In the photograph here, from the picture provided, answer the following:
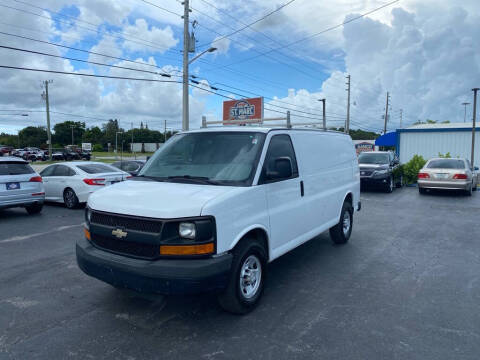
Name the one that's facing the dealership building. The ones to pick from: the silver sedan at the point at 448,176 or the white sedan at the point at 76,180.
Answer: the silver sedan

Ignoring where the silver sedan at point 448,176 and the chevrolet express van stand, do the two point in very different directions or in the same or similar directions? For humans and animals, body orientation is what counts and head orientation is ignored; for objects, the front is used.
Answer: very different directions

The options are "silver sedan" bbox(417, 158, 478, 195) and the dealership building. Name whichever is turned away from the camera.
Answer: the silver sedan

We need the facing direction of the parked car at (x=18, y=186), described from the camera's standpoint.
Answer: facing away from the viewer

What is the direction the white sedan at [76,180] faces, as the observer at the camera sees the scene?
facing away from the viewer and to the left of the viewer

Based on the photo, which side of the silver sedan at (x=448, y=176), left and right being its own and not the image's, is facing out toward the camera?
back

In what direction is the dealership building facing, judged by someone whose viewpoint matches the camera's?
facing to the left of the viewer

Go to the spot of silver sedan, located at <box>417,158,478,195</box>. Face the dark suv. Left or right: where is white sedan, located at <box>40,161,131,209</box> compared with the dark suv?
left

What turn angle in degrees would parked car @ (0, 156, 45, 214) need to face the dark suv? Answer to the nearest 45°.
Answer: approximately 90° to its right

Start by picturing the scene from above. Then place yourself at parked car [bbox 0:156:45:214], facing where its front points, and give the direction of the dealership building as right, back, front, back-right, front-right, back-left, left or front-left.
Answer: right

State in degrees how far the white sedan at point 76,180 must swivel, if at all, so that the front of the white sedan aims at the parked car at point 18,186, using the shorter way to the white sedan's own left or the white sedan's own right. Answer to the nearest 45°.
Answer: approximately 90° to the white sedan's own left

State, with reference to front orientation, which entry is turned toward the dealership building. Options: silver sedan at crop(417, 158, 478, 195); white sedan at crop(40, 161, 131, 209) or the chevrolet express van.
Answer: the silver sedan
